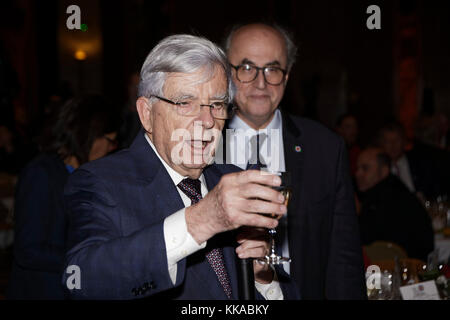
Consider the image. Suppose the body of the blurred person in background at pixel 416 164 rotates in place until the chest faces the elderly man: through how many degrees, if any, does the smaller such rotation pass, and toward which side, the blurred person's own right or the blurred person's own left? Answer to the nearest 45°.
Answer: approximately 45° to the blurred person's own left

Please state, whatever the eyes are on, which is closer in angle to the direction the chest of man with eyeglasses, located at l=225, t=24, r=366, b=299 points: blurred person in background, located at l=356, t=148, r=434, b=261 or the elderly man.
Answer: the elderly man

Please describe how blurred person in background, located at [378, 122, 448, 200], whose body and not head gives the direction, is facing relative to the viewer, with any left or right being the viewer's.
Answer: facing the viewer and to the left of the viewer

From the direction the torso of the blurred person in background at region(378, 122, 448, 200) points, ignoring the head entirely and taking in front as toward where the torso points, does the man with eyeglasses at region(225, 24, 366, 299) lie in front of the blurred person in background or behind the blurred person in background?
in front

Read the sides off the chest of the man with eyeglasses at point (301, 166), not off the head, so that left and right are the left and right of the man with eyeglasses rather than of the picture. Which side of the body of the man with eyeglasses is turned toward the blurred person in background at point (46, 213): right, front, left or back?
right

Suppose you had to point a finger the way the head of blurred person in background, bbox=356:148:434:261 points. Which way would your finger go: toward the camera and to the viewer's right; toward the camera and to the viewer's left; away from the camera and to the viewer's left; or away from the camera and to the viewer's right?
toward the camera and to the viewer's left

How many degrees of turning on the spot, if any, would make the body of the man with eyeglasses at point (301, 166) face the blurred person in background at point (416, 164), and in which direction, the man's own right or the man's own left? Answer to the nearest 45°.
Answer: approximately 180°

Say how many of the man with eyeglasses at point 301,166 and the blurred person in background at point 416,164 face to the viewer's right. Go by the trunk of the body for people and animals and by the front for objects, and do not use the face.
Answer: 0

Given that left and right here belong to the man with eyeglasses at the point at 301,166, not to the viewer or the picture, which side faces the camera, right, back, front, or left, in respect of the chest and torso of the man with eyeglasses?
front

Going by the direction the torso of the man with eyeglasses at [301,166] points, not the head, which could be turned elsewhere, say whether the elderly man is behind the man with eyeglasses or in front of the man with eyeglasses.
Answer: in front
